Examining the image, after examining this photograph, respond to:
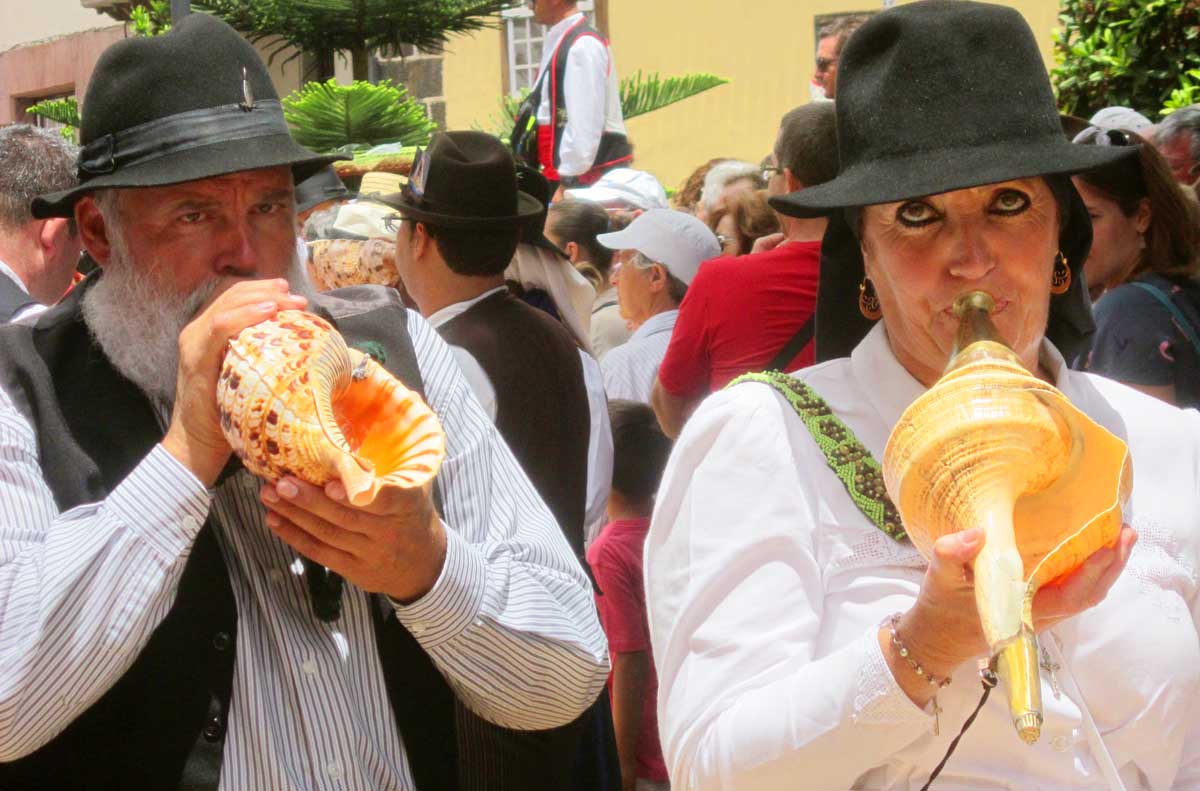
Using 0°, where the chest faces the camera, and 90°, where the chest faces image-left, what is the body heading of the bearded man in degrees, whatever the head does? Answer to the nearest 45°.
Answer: approximately 315°

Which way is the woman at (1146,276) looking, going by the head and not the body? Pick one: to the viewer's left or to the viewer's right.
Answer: to the viewer's left

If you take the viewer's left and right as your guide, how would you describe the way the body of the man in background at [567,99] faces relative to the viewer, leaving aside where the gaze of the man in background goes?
facing to the left of the viewer

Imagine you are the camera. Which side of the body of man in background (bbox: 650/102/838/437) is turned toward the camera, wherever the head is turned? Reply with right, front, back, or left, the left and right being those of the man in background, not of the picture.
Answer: back

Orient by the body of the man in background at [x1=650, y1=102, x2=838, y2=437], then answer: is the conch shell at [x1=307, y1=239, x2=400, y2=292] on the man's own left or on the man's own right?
on the man's own left
